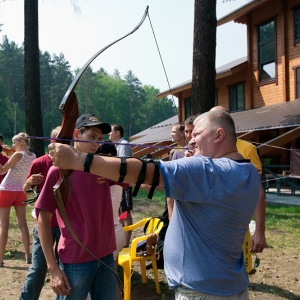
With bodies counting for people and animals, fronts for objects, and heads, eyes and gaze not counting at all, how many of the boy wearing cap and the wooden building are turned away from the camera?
0

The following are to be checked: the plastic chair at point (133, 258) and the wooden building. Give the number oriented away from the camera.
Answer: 0

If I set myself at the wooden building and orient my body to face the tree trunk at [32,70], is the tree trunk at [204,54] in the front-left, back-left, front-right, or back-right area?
front-left

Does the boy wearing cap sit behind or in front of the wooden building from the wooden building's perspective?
in front

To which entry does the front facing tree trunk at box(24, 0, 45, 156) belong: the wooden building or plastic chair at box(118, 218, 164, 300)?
the wooden building

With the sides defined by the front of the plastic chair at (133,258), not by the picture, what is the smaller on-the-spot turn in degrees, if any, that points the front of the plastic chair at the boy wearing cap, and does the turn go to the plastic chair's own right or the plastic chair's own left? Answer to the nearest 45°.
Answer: approximately 45° to the plastic chair's own left

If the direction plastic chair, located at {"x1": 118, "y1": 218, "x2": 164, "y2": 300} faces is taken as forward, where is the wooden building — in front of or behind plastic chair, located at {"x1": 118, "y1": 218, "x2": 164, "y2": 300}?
behind

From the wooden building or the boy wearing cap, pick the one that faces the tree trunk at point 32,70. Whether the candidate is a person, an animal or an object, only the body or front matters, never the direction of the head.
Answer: the wooden building

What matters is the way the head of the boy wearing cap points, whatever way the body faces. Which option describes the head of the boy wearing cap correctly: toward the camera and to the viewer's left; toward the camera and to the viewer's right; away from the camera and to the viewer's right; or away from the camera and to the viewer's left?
toward the camera and to the viewer's right

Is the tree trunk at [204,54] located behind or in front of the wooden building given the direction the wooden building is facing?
in front

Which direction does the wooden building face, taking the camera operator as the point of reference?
facing the viewer and to the left of the viewer
